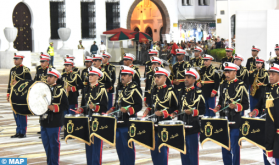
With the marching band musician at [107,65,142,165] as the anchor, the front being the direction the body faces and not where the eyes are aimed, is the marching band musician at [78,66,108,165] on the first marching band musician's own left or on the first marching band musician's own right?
on the first marching band musician's own right

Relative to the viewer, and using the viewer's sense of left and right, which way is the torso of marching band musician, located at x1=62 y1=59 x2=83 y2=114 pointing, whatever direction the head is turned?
facing the viewer and to the left of the viewer

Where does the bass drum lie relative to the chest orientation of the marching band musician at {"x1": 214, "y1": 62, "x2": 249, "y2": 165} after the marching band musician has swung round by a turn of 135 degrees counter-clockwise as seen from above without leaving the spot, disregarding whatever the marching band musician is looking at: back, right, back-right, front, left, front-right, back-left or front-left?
back

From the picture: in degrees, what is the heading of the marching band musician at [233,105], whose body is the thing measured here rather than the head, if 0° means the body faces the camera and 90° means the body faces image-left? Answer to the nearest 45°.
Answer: approximately 45°

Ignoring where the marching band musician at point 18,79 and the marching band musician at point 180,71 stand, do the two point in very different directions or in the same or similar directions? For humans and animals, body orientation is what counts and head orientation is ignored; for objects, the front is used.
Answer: same or similar directions

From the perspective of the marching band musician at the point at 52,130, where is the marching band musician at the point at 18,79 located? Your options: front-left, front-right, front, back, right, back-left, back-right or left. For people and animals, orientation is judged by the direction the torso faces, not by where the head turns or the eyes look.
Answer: back-right

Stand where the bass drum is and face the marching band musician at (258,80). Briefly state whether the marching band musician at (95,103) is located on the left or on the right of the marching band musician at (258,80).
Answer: right

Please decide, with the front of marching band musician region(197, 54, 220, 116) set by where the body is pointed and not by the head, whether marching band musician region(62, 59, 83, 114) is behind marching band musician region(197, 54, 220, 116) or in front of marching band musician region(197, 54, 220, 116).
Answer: in front

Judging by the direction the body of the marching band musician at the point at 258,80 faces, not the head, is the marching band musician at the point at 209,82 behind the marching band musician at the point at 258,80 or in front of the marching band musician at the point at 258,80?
in front

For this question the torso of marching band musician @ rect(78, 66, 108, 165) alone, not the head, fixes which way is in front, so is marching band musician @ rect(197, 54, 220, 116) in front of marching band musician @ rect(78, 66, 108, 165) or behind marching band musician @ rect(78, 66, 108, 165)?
behind

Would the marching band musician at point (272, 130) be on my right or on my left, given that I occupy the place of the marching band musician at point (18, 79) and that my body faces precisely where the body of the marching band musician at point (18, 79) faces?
on my left

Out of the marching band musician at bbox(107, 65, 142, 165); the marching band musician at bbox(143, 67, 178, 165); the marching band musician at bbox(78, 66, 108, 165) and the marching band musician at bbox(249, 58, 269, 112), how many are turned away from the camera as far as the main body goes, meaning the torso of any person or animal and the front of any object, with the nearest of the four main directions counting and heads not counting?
0

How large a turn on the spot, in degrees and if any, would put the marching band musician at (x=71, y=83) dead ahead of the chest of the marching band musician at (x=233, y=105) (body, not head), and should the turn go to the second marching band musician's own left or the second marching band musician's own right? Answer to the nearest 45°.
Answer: approximately 90° to the second marching band musician's own right

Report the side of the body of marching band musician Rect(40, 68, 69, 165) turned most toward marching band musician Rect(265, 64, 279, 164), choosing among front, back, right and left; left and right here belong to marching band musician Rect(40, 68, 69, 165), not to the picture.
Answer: left

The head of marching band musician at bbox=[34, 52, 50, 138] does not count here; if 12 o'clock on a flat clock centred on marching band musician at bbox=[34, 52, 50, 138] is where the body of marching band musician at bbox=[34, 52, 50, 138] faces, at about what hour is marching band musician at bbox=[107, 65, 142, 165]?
marching band musician at bbox=[107, 65, 142, 165] is roughly at 10 o'clock from marching band musician at bbox=[34, 52, 50, 138].
